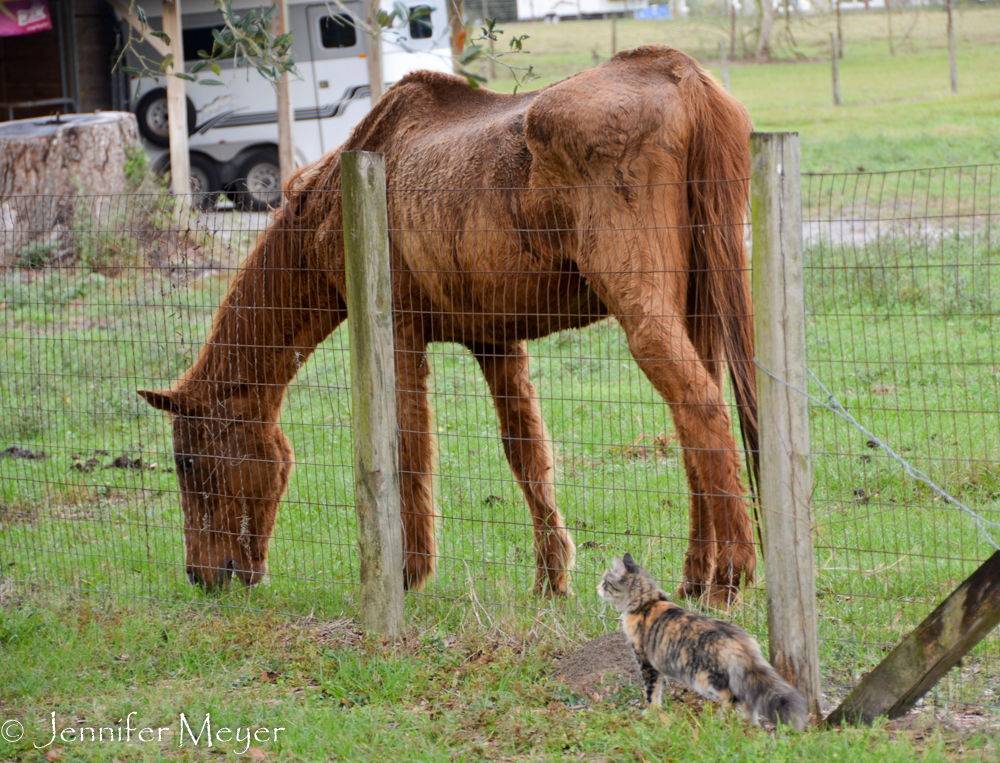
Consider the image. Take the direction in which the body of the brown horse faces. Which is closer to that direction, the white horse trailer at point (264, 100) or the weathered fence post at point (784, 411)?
the white horse trailer

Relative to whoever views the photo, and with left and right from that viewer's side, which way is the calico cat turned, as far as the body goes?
facing away from the viewer and to the left of the viewer

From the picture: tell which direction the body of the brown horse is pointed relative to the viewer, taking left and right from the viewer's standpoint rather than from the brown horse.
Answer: facing away from the viewer and to the left of the viewer

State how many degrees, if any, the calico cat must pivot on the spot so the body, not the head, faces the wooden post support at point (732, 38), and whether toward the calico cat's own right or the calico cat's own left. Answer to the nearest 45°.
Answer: approximately 45° to the calico cat's own right
